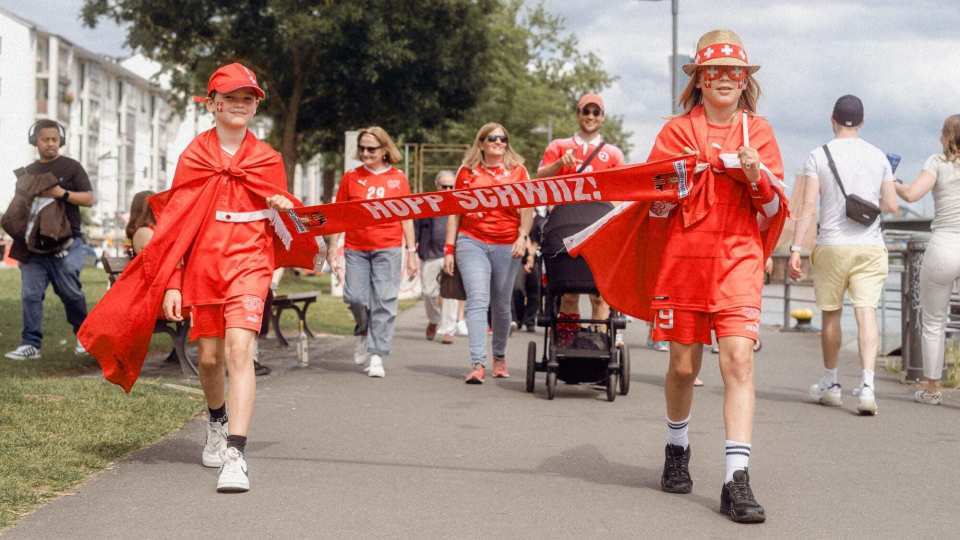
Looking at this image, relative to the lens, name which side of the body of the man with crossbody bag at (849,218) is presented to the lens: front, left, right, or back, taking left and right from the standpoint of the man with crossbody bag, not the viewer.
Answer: back

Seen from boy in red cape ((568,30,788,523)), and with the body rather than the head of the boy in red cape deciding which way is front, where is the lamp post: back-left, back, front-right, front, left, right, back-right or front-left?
back

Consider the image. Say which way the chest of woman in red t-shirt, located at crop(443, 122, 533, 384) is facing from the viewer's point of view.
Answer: toward the camera

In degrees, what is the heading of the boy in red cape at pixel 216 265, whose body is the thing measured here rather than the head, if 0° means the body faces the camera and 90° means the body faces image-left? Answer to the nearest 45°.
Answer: approximately 0°

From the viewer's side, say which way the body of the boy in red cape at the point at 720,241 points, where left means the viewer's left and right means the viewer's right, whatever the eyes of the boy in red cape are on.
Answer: facing the viewer

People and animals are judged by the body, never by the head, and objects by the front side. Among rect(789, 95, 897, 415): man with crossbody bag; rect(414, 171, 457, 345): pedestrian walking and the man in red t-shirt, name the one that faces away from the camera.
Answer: the man with crossbody bag

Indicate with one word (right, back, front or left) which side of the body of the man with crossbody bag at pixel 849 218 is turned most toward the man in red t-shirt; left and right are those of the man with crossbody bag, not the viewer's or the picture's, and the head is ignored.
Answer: left

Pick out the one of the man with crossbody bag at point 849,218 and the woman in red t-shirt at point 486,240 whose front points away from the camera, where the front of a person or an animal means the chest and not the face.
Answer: the man with crossbody bag

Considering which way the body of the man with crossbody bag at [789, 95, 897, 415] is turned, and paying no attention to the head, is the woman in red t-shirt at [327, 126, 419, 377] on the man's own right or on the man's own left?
on the man's own left

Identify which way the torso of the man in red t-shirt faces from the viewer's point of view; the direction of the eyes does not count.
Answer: toward the camera

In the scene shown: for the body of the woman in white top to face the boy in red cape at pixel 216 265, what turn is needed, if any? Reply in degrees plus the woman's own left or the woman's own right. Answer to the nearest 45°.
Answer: approximately 90° to the woman's own left
